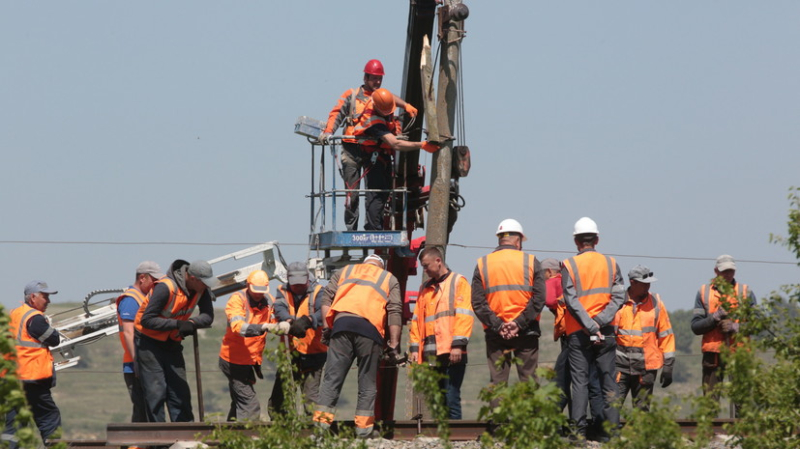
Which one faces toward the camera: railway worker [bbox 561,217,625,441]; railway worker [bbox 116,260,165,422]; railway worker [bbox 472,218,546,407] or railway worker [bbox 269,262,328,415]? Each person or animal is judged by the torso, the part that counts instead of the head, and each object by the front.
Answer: railway worker [bbox 269,262,328,415]

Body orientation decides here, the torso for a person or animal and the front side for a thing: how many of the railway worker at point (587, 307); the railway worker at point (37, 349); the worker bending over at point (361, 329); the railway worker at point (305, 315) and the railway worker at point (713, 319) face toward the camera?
2

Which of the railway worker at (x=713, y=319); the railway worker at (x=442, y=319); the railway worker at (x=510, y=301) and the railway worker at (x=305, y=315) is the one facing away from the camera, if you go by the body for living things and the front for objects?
the railway worker at (x=510, y=301)

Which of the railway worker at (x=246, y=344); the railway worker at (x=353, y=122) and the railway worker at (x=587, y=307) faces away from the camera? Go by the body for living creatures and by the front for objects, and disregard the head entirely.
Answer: the railway worker at (x=587, y=307)

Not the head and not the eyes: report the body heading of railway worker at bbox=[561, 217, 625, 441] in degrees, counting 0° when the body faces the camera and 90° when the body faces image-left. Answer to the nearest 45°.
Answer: approximately 180°

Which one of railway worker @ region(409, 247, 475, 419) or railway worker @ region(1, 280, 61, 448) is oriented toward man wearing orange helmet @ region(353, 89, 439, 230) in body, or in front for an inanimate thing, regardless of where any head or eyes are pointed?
railway worker @ region(1, 280, 61, 448)

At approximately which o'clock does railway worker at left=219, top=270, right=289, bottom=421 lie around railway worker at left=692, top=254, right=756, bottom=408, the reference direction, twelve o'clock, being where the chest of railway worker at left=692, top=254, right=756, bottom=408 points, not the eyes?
railway worker at left=219, top=270, right=289, bottom=421 is roughly at 2 o'clock from railway worker at left=692, top=254, right=756, bottom=408.

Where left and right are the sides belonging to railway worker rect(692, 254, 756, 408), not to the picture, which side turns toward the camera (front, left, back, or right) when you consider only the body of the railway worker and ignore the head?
front

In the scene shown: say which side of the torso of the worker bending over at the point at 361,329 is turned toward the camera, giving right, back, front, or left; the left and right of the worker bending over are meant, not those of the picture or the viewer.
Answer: back

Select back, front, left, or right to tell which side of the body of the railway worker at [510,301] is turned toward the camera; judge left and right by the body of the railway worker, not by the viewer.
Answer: back

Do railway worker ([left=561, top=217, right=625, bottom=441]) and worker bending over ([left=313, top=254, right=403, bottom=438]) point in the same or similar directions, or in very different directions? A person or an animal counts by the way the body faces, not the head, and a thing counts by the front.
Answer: same or similar directions

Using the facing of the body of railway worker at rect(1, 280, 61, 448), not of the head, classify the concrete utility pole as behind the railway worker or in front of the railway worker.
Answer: in front

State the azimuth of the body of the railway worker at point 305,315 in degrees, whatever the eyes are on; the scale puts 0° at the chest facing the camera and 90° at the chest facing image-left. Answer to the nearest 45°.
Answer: approximately 0°

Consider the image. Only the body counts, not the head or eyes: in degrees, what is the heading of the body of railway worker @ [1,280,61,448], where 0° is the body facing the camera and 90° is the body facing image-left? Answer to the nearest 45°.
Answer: approximately 270°

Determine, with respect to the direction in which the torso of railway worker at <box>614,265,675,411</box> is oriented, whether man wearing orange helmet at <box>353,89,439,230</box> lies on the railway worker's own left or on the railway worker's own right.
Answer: on the railway worker's own right
